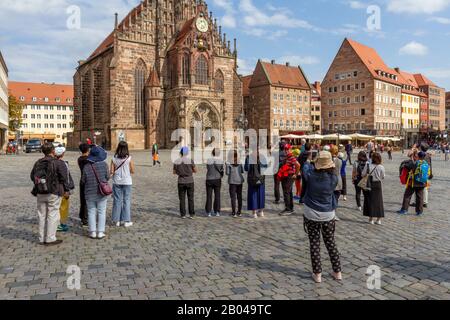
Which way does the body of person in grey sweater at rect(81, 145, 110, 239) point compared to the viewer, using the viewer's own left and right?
facing away from the viewer

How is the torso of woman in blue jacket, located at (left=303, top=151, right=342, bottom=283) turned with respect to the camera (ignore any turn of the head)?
away from the camera

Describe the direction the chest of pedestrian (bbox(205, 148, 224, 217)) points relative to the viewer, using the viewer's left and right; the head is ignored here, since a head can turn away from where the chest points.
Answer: facing away from the viewer

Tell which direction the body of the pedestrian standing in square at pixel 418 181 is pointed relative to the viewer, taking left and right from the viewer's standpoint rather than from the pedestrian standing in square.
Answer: facing away from the viewer and to the left of the viewer

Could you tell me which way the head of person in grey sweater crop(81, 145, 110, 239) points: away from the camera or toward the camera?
away from the camera

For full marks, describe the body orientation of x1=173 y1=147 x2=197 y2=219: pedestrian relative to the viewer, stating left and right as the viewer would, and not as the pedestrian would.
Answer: facing away from the viewer

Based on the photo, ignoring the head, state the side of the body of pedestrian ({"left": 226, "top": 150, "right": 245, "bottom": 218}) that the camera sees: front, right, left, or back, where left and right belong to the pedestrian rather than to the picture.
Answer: back

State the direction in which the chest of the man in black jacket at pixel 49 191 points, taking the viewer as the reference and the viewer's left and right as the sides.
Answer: facing away from the viewer and to the right of the viewer

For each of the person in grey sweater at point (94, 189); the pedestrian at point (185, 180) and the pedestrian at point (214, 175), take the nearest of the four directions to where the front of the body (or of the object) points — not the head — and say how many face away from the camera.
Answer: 3

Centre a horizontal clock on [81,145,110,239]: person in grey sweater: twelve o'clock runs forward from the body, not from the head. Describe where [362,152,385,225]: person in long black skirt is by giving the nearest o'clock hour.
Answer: The person in long black skirt is roughly at 3 o'clock from the person in grey sweater.

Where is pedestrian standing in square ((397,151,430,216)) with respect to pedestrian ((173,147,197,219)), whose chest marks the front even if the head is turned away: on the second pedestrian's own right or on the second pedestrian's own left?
on the second pedestrian's own right
